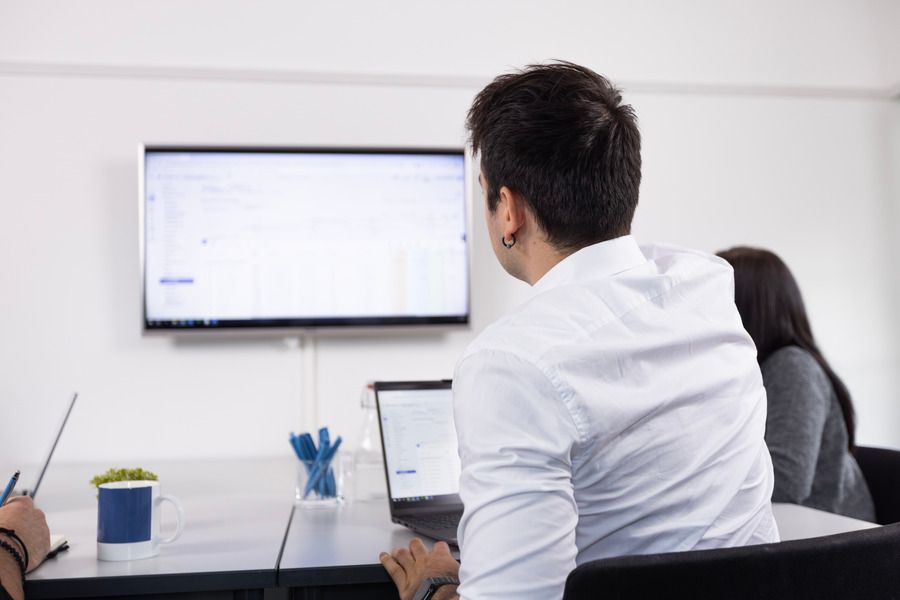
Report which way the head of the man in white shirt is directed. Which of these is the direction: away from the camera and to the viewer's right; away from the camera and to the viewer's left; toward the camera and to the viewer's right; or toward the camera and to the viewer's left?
away from the camera and to the viewer's left

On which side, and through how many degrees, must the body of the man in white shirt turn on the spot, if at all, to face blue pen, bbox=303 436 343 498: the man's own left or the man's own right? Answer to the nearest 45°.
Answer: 0° — they already face it

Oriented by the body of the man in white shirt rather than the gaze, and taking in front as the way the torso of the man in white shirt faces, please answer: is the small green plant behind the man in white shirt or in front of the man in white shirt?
in front

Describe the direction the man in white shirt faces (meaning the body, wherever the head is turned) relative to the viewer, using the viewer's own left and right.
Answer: facing away from the viewer and to the left of the viewer

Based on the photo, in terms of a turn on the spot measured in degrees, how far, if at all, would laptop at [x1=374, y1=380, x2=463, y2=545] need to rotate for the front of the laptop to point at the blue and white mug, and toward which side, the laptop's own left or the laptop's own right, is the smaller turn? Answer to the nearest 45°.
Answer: approximately 90° to the laptop's own right

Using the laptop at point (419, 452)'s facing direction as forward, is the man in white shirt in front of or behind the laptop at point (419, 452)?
in front

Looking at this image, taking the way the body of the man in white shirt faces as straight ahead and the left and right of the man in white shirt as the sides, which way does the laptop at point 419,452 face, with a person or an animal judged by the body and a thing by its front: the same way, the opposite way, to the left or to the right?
the opposite way

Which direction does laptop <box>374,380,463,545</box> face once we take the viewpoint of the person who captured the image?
facing the viewer and to the right of the viewer
